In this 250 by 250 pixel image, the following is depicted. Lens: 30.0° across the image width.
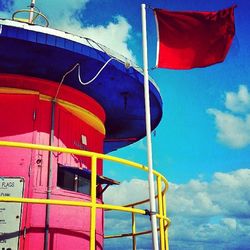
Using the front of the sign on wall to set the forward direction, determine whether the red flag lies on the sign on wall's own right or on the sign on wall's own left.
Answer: on the sign on wall's own left

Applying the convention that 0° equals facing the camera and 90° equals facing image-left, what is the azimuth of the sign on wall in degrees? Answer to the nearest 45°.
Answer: approximately 0°
